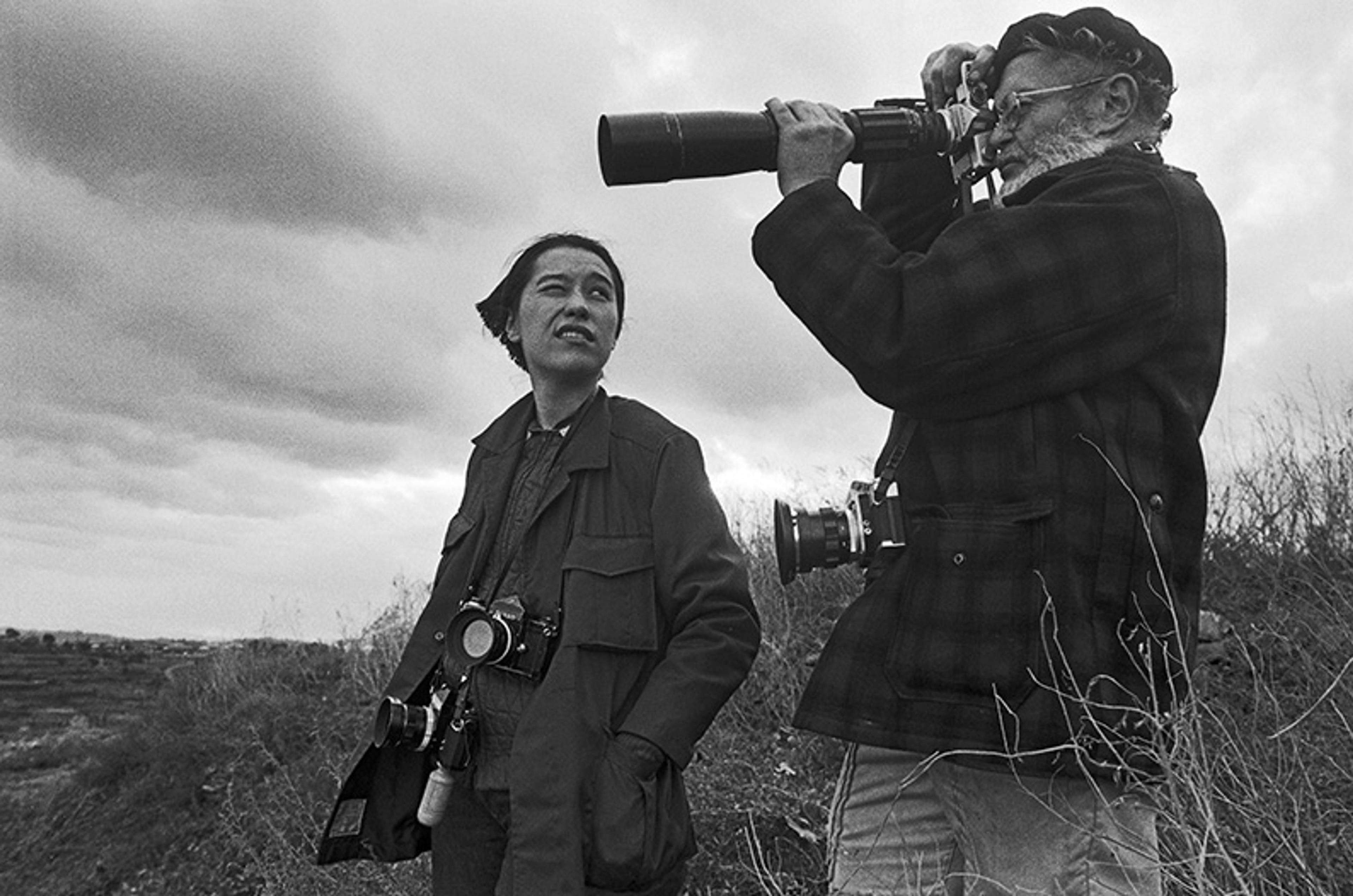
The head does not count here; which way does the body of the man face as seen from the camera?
to the viewer's left

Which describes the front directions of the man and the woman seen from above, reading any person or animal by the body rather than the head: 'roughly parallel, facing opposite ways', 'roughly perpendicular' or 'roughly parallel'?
roughly perpendicular

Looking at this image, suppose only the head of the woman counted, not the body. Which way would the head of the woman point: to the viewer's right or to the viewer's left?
to the viewer's right

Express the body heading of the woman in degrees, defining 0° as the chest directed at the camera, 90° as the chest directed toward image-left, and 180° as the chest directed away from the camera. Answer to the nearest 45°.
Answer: approximately 45°

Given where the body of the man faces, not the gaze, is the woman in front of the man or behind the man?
in front

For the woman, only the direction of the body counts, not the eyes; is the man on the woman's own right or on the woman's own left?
on the woman's own left

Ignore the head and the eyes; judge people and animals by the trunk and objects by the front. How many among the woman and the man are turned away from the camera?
0

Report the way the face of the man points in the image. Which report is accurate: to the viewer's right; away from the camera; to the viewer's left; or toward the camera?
to the viewer's left
